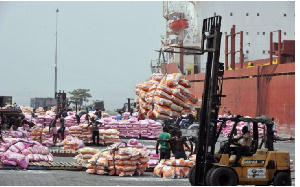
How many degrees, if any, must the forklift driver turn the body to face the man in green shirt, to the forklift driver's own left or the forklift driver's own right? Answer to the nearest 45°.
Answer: approximately 45° to the forklift driver's own right

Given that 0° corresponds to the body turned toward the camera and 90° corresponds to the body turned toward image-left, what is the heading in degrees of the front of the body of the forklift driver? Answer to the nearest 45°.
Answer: approximately 90°

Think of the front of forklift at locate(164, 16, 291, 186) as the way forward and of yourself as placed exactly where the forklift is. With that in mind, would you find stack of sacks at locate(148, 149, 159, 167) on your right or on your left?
on your right

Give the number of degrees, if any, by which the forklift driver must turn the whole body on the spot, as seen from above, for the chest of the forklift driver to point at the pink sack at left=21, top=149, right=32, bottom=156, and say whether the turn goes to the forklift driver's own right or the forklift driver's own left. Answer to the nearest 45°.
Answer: approximately 45° to the forklift driver's own right

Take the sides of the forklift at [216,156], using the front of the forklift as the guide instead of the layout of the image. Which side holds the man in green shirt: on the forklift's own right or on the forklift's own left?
on the forklift's own right

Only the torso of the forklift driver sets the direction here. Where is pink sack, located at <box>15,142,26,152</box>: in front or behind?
in front

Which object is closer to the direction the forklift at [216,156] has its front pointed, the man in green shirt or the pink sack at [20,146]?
the pink sack
